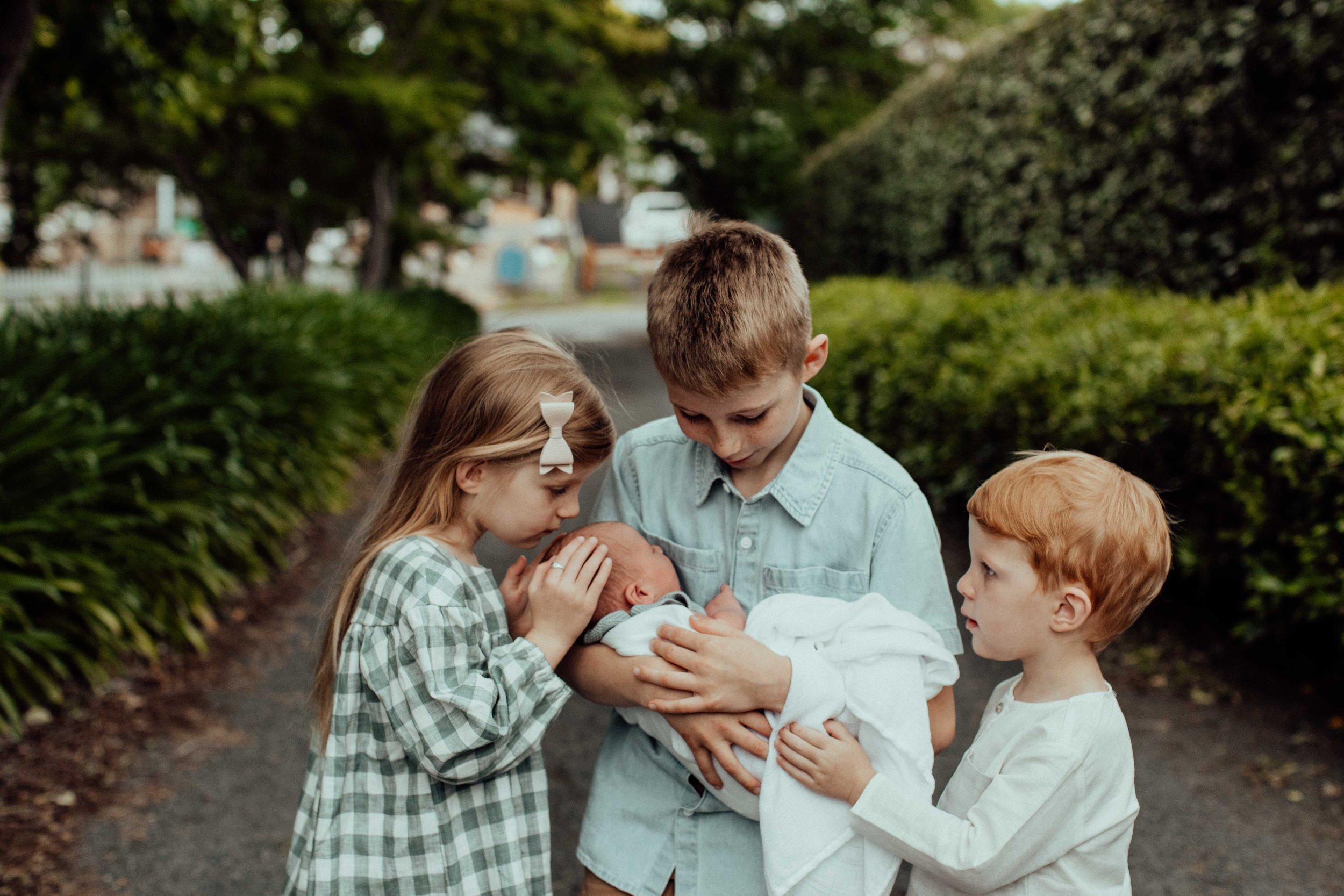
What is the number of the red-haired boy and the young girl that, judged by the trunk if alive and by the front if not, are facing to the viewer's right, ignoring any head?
1

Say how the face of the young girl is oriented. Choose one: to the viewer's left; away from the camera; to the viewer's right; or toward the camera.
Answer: to the viewer's right

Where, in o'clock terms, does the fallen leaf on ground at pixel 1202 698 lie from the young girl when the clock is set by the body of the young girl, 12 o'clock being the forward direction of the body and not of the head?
The fallen leaf on ground is roughly at 11 o'clock from the young girl.

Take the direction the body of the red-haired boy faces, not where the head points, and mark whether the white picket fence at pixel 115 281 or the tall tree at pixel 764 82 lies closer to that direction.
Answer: the white picket fence

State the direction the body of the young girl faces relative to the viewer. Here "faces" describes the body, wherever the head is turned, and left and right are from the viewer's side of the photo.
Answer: facing to the right of the viewer

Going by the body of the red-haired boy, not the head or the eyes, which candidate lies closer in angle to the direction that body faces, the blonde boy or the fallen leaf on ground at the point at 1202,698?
the blonde boy

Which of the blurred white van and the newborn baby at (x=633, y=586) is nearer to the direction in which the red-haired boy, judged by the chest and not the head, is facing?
the newborn baby

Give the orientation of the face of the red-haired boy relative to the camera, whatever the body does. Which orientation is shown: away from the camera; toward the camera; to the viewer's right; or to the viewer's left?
to the viewer's left

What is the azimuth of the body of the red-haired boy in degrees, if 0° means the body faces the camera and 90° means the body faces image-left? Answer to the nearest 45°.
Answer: approximately 90°

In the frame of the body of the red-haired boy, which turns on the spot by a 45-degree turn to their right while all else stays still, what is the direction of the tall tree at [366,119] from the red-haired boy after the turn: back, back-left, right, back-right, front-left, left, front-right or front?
front

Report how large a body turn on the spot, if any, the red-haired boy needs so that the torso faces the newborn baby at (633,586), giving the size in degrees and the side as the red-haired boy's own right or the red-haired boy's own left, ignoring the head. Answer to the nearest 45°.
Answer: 0° — they already face them

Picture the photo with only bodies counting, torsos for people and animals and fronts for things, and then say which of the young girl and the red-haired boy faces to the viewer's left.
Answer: the red-haired boy

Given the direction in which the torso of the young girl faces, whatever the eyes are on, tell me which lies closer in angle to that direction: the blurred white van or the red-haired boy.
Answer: the red-haired boy
